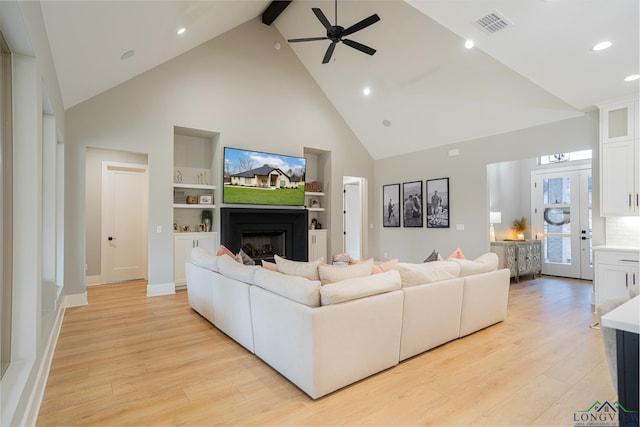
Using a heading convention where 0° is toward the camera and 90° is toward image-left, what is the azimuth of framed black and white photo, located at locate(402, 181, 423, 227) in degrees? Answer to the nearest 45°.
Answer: approximately 45°

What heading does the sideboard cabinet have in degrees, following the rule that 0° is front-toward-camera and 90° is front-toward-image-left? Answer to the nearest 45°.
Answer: approximately 315°

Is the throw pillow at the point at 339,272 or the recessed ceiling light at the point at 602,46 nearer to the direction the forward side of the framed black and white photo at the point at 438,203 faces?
the throw pillow

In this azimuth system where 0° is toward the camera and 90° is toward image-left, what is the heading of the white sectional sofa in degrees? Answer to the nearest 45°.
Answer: approximately 180°

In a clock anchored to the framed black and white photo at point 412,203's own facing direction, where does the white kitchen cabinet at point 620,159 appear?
The white kitchen cabinet is roughly at 9 o'clock from the framed black and white photo.

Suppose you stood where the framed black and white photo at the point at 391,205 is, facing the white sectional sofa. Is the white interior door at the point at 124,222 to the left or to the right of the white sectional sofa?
right

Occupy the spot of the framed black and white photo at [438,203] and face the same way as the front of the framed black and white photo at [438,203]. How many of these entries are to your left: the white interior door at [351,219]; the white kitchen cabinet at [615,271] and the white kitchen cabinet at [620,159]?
2

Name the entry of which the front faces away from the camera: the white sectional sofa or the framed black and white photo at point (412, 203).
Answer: the white sectional sofa
